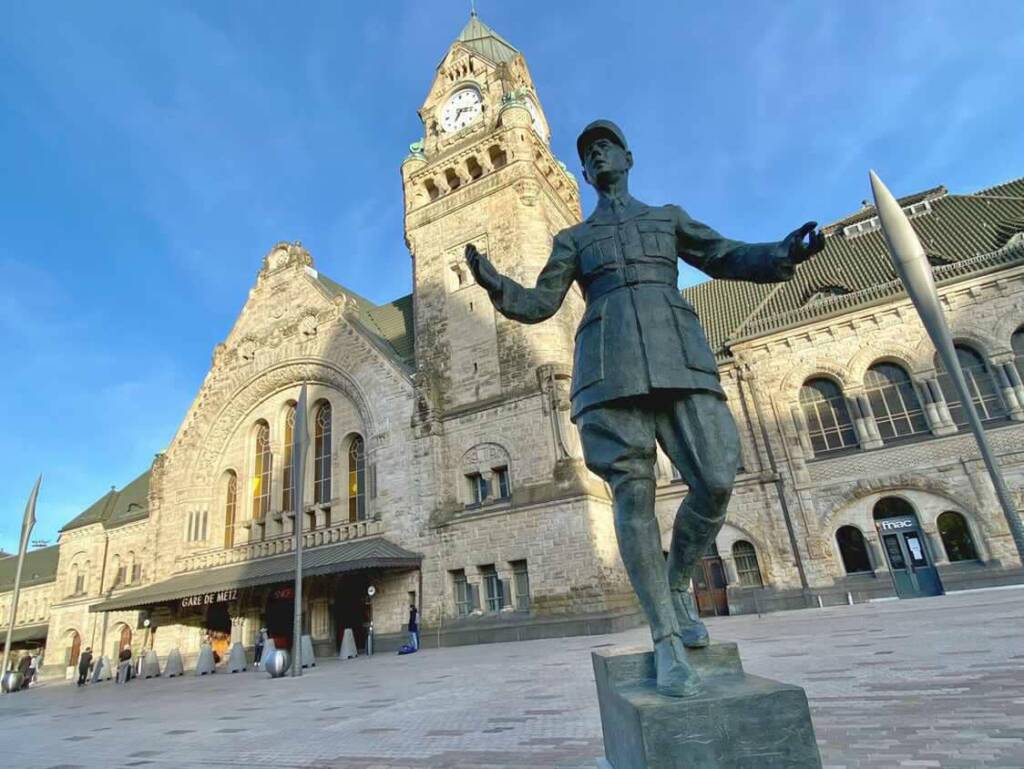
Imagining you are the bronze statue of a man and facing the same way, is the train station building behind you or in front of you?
behind

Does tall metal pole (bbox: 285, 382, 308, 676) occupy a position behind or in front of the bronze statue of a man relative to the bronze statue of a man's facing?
behind

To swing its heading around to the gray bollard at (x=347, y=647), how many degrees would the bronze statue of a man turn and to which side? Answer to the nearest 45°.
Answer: approximately 135° to its right

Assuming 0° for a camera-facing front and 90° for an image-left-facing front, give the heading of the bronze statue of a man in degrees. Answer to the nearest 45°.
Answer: approximately 0°

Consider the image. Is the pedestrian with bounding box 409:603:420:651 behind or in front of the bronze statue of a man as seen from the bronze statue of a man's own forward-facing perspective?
behind

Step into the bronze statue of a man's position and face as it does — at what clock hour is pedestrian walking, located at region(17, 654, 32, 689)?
The pedestrian walking is roughly at 4 o'clock from the bronze statue of a man.
